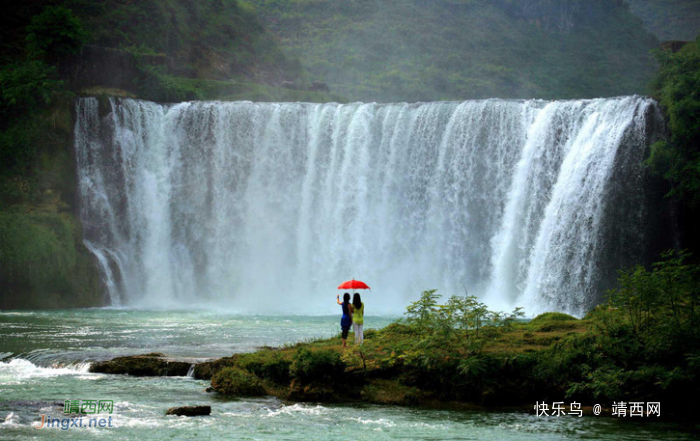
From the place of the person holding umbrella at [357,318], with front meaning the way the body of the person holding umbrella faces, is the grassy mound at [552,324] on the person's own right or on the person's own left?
on the person's own right

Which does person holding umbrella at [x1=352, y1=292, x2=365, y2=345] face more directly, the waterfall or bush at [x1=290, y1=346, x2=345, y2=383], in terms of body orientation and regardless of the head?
the waterfall

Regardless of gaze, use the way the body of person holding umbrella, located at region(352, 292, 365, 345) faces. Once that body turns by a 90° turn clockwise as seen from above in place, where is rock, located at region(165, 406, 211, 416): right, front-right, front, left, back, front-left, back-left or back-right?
back-right

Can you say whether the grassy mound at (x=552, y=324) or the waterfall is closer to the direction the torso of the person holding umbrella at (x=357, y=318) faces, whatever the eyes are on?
the waterfall

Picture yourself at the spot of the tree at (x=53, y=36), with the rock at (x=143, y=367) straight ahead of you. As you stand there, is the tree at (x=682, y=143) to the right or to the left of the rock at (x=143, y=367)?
left

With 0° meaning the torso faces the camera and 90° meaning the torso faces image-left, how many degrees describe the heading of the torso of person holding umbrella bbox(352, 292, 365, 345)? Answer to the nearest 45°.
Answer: approximately 180°
